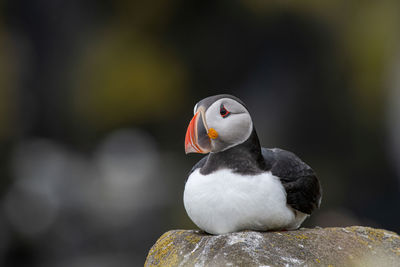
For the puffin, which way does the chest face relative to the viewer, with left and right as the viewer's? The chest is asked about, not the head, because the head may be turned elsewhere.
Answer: facing the viewer and to the left of the viewer
